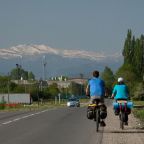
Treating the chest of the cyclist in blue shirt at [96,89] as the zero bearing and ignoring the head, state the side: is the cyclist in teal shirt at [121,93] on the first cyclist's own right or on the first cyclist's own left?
on the first cyclist's own right

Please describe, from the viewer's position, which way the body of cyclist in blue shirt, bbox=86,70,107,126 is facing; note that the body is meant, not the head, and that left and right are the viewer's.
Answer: facing away from the viewer
